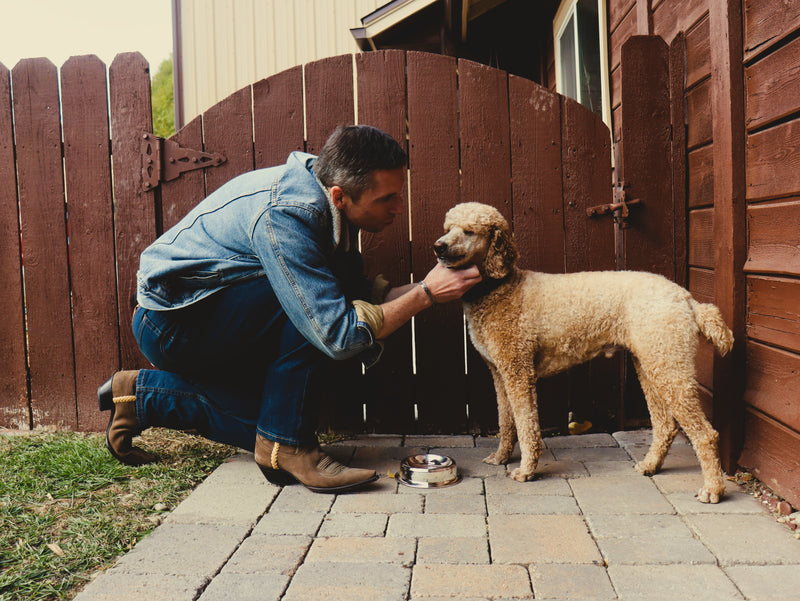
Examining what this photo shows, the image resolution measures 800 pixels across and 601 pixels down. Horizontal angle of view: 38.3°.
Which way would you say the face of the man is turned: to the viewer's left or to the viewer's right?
to the viewer's right

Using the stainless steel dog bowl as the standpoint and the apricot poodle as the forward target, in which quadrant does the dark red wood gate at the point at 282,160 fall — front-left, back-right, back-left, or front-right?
back-left

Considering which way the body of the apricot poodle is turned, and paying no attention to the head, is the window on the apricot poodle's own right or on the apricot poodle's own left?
on the apricot poodle's own right

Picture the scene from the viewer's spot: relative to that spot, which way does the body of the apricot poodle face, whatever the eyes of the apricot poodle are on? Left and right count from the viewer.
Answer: facing to the left of the viewer

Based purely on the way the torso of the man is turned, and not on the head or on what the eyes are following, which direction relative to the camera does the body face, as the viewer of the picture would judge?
to the viewer's right

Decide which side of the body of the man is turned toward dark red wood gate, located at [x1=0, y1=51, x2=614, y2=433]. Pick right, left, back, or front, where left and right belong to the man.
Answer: left

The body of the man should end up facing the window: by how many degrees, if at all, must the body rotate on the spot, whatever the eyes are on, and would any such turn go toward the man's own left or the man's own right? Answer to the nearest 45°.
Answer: approximately 45° to the man's own left

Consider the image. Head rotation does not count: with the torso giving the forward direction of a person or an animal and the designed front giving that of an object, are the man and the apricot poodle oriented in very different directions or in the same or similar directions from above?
very different directions

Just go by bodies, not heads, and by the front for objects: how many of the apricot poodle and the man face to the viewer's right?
1
